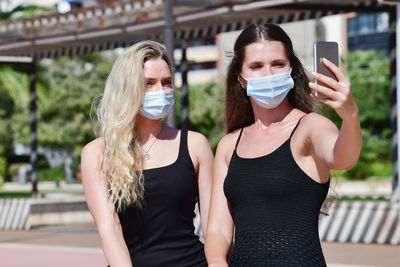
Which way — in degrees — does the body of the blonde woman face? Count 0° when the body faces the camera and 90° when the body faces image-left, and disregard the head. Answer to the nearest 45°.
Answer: approximately 315°

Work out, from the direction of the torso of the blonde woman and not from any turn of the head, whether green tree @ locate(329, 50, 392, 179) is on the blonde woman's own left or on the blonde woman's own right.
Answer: on the blonde woman's own left

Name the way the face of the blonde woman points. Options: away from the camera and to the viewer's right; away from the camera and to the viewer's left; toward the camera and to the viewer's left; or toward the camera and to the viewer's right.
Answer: toward the camera and to the viewer's right

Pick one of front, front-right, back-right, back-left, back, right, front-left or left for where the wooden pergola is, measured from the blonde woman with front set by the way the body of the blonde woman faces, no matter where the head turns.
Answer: back-left

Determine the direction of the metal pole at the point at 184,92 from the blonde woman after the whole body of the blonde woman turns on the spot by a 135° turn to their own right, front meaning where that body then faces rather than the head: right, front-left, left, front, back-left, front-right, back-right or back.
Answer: right
